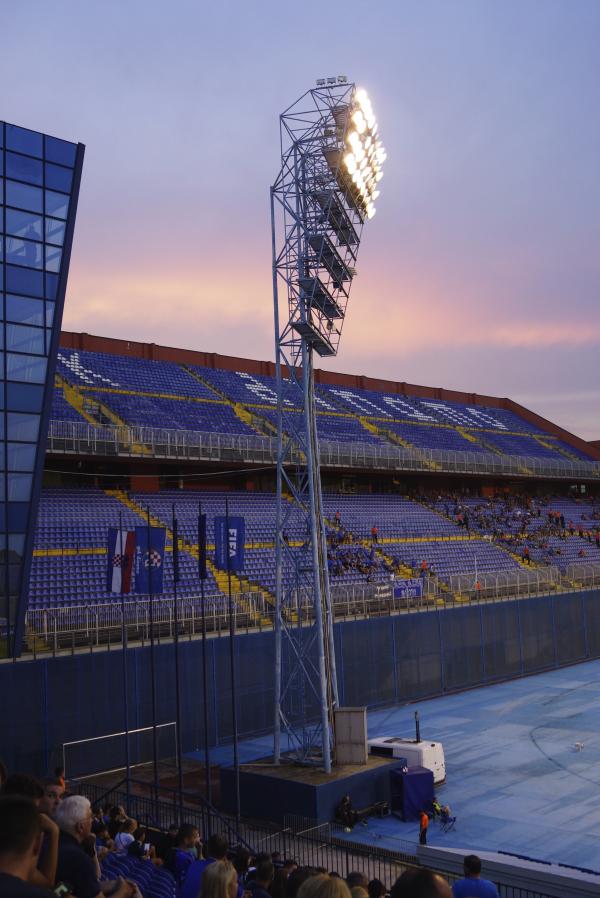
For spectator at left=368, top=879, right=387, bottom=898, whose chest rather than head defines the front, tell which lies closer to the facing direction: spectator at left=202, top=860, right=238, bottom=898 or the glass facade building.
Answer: the glass facade building

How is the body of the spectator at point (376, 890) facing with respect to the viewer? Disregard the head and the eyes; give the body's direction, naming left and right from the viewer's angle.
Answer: facing away from the viewer and to the right of the viewer

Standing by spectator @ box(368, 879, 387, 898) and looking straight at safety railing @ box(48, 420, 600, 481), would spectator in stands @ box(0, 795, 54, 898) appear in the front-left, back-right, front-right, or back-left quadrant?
back-left

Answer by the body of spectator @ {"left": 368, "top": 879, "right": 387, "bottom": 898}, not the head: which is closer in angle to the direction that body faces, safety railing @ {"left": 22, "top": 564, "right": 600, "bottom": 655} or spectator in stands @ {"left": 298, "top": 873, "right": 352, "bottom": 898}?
the safety railing

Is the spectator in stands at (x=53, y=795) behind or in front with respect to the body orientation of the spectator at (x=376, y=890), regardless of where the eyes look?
behind

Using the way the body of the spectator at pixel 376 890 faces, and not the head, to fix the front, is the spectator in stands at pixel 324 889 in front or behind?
behind

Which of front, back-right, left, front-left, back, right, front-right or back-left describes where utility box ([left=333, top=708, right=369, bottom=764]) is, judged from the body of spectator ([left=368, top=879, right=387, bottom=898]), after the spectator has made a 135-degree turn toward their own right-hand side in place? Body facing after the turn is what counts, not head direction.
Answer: back

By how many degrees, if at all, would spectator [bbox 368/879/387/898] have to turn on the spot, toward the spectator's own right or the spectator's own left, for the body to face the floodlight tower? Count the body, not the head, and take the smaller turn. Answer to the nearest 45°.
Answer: approximately 45° to the spectator's own left

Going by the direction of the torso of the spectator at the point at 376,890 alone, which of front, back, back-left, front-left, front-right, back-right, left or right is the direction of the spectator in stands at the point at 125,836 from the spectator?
left

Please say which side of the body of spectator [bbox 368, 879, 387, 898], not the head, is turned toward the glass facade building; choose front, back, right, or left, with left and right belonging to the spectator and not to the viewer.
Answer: left

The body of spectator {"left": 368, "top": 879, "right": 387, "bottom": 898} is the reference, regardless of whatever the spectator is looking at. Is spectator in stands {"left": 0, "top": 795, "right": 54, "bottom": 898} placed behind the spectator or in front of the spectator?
behind

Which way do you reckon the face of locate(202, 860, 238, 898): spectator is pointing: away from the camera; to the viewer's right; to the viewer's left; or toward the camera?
away from the camera

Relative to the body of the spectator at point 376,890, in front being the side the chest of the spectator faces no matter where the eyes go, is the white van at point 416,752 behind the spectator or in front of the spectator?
in front

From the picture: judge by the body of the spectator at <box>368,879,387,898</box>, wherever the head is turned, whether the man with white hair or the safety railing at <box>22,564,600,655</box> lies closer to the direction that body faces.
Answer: the safety railing

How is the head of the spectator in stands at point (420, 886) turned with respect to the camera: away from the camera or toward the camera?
away from the camera

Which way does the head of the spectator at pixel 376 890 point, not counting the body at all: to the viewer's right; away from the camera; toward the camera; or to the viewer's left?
away from the camera
